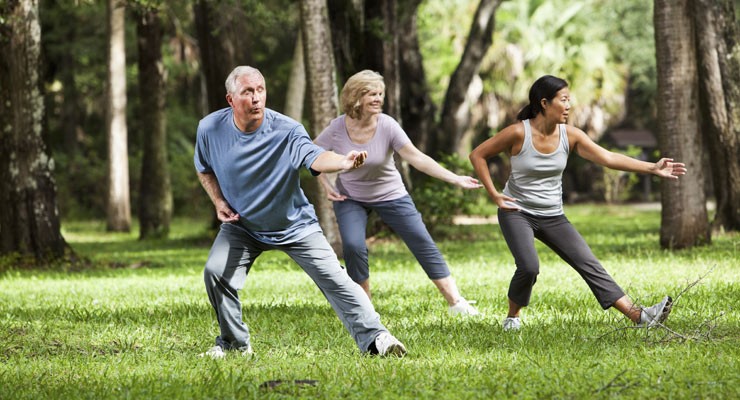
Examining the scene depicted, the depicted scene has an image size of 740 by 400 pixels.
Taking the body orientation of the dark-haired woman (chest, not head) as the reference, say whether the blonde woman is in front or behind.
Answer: behind

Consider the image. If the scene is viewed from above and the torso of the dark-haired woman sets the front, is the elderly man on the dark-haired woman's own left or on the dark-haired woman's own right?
on the dark-haired woman's own right

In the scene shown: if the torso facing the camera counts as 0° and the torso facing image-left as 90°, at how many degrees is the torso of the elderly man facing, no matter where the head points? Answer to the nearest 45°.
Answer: approximately 315°

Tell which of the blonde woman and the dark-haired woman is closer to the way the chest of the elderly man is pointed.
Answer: the dark-haired woman

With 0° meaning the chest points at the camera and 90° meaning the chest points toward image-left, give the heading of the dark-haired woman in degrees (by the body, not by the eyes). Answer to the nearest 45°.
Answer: approximately 315°

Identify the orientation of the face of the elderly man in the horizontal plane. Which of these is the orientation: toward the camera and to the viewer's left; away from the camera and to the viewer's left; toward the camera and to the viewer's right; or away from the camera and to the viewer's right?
toward the camera and to the viewer's right

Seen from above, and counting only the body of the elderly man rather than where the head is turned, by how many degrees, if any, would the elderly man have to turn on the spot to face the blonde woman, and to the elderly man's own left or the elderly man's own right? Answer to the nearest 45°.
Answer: approximately 90° to the elderly man's own left

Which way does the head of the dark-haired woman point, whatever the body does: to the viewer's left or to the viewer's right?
to the viewer's right

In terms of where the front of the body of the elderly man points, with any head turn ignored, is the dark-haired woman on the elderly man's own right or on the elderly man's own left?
on the elderly man's own left
